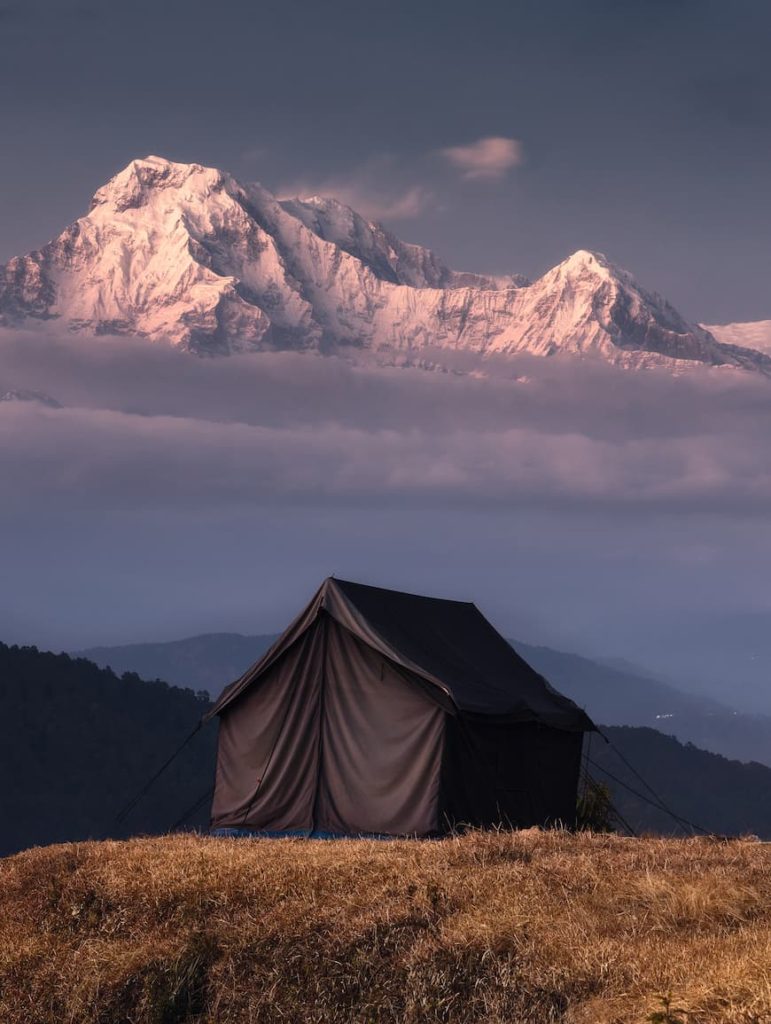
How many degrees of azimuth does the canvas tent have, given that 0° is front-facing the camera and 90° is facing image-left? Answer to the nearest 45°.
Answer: approximately 45°
